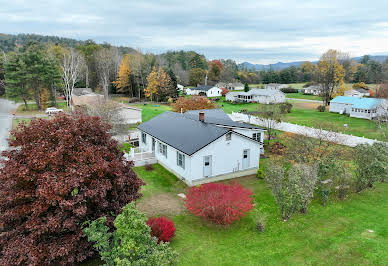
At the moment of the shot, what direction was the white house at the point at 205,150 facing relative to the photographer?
facing the viewer and to the left of the viewer

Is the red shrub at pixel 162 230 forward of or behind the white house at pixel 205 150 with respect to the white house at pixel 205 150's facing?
forward

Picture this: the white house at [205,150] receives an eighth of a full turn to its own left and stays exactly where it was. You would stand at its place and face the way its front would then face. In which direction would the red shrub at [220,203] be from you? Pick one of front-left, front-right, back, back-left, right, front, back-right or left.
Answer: front
